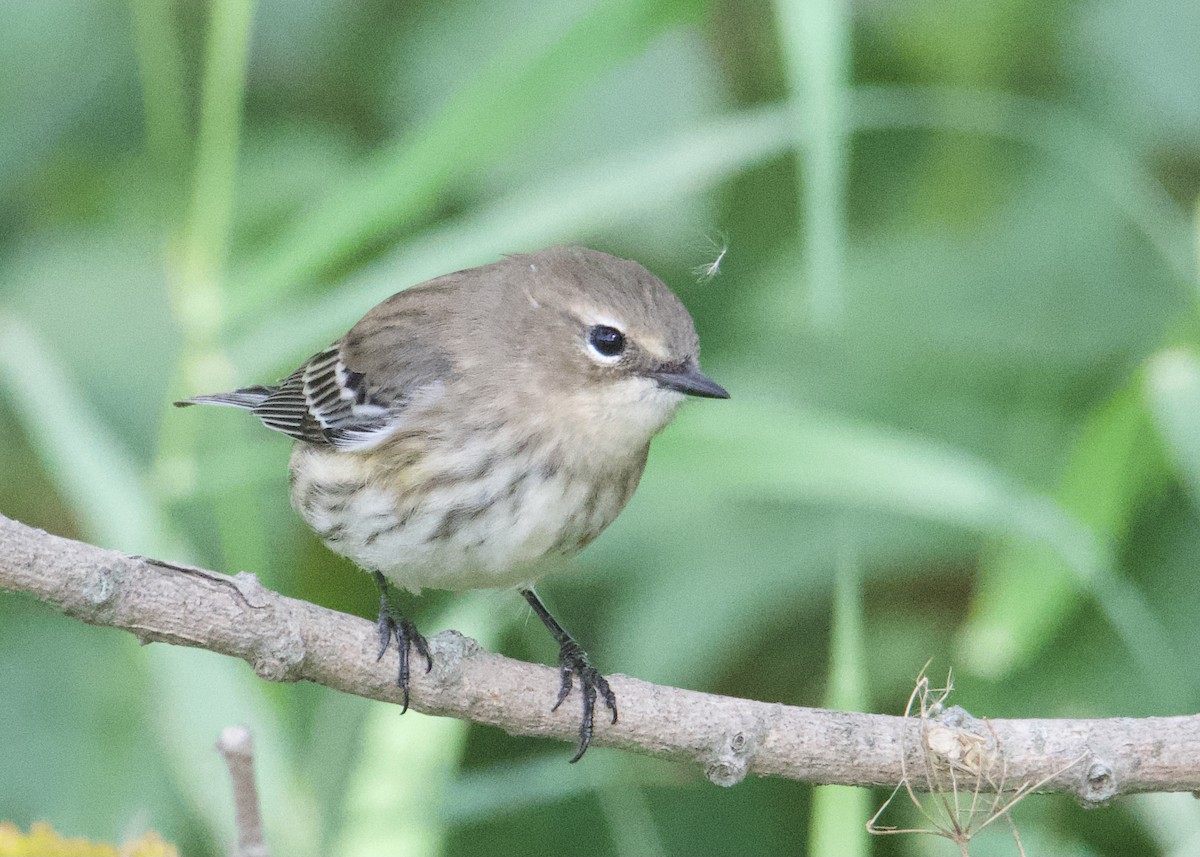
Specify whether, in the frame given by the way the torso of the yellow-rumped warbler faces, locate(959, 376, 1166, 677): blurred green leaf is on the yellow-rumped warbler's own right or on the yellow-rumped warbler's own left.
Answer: on the yellow-rumped warbler's own left

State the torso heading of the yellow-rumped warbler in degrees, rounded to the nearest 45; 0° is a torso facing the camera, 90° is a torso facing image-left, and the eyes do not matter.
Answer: approximately 315°

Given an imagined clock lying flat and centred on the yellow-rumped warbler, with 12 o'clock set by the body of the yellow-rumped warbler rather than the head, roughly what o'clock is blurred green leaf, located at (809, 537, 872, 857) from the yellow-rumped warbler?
The blurred green leaf is roughly at 10 o'clock from the yellow-rumped warbler.

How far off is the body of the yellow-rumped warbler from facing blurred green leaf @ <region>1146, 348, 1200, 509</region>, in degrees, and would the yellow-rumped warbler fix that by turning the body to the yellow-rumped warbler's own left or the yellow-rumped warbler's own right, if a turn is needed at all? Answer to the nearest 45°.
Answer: approximately 45° to the yellow-rumped warbler's own left
